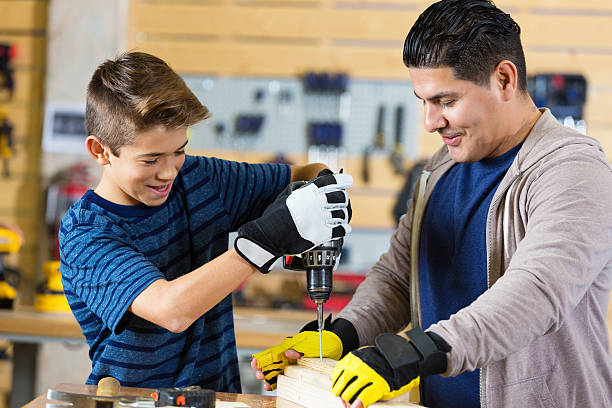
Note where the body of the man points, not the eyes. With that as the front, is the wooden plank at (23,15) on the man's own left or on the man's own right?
on the man's own right

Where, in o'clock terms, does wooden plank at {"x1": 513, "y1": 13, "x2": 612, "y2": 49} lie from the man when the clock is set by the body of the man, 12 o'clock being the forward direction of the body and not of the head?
The wooden plank is roughly at 5 o'clock from the man.

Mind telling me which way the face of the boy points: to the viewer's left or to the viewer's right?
to the viewer's right

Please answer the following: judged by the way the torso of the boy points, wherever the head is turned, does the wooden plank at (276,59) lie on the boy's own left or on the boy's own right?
on the boy's own left

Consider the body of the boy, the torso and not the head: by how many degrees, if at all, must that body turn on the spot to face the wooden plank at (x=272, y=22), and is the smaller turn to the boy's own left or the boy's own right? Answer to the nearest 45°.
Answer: approximately 135° to the boy's own left

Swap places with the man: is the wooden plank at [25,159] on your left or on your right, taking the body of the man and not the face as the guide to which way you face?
on your right

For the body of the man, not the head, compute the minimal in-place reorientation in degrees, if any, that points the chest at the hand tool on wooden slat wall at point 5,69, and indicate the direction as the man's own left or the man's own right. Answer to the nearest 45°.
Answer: approximately 90° to the man's own right

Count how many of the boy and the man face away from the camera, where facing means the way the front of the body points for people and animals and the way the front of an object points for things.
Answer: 0

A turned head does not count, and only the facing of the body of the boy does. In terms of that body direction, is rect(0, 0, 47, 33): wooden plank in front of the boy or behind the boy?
behind

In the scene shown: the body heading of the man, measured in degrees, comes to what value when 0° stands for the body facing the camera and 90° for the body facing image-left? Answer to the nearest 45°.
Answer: approximately 45°

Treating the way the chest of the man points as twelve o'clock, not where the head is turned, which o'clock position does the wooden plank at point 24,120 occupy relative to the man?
The wooden plank is roughly at 3 o'clock from the man.

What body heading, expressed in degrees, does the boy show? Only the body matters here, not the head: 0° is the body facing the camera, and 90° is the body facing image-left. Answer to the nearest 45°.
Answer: approximately 315°

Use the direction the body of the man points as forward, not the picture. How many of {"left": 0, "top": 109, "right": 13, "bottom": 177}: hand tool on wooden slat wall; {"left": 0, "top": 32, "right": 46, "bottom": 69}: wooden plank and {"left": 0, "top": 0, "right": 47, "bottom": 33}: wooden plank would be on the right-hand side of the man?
3
